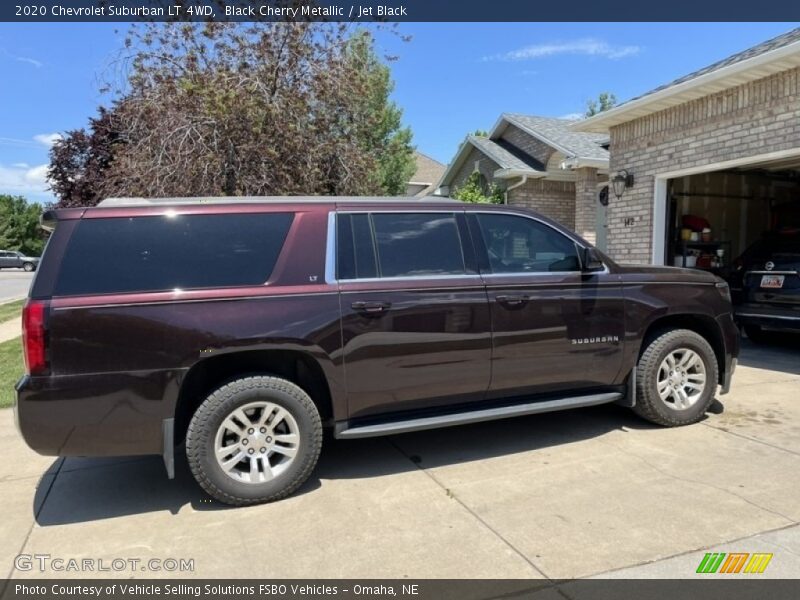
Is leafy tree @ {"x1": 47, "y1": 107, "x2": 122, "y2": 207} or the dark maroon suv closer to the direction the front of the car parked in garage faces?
the leafy tree

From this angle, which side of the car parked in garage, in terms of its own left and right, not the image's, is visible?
back

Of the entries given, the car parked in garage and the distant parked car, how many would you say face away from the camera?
1

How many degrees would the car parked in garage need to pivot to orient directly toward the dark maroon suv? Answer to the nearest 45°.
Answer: approximately 180°

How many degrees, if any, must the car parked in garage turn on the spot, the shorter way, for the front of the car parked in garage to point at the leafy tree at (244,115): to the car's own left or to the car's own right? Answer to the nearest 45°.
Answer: approximately 90° to the car's own left

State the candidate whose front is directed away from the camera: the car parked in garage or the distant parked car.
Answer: the car parked in garage
